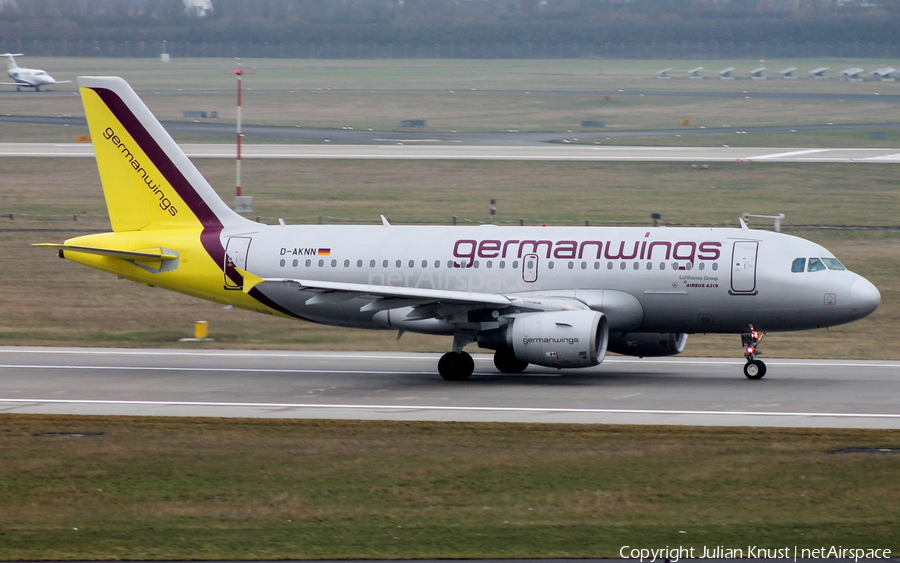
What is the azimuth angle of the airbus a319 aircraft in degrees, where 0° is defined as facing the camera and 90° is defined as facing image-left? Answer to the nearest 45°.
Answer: approximately 270°
